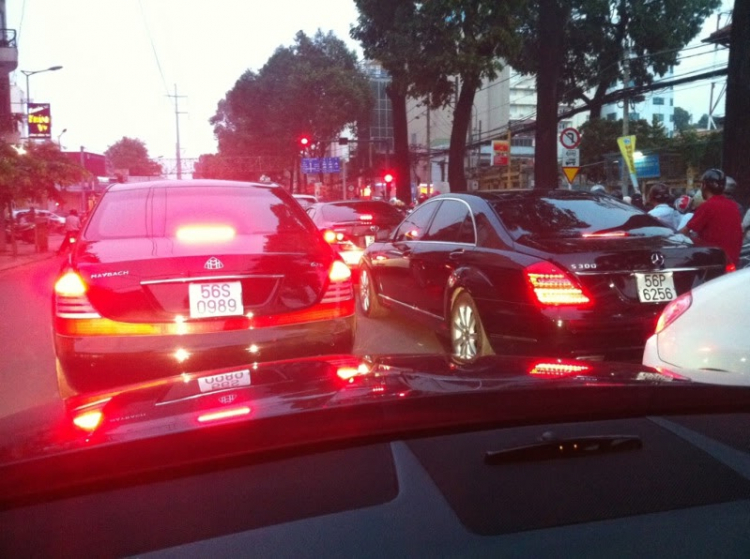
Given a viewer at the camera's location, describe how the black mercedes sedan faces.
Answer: facing away from the viewer and to the left of the viewer

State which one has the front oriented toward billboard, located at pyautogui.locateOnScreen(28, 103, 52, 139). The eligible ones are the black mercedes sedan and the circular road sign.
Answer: the black mercedes sedan

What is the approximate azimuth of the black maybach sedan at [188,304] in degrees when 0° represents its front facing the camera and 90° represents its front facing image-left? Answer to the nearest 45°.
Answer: approximately 180°

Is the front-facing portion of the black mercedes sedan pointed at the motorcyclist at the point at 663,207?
no

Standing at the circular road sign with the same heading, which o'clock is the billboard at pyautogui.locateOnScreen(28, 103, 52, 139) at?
The billboard is roughly at 4 o'clock from the circular road sign.

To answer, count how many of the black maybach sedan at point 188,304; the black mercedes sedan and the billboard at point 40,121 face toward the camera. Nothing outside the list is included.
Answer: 1

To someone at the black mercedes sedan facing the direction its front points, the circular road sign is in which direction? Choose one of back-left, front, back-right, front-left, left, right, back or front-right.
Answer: front-right

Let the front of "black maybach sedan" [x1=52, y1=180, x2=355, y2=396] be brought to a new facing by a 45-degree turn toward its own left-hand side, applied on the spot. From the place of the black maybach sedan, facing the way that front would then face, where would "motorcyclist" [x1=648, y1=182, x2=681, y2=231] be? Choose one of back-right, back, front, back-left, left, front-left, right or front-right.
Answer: right

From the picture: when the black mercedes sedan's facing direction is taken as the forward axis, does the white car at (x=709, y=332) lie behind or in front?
behind

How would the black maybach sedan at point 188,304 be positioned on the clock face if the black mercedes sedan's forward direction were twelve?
The black maybach sedan is roughly at 9 o'clock from the black mercedes sedan.

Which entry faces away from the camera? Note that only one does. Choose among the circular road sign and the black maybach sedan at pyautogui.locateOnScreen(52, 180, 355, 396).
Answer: the black maybach sedan

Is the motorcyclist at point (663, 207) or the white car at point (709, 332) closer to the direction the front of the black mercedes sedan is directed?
the motorcyclist

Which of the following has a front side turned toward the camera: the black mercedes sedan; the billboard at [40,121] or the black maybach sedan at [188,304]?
the billboard

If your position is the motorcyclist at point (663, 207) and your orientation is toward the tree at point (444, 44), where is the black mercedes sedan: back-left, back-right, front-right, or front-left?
back-left

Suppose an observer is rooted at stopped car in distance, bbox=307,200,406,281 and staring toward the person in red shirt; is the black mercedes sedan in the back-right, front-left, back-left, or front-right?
front-right

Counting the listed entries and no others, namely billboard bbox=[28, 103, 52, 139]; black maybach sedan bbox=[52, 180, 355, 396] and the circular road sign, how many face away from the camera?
1

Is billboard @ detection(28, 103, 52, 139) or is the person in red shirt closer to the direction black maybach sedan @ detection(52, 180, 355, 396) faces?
the billboard

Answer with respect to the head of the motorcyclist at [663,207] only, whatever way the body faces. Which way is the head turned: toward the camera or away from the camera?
away from the camera

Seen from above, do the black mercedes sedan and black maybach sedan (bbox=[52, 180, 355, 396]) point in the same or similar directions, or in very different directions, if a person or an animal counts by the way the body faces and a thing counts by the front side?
same or similar directions

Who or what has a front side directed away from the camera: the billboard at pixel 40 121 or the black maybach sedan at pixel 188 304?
the black maybach sedan

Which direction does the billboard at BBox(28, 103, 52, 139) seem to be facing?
toward the camera
